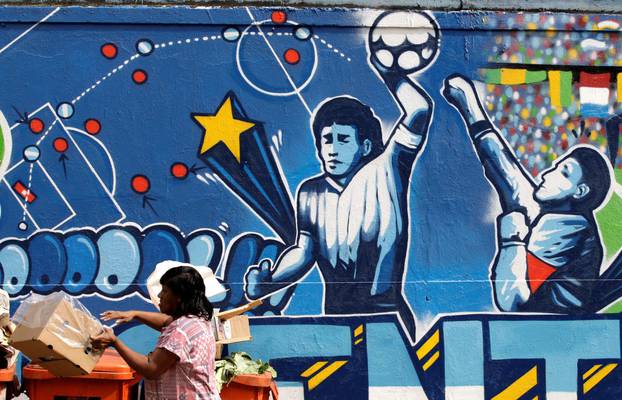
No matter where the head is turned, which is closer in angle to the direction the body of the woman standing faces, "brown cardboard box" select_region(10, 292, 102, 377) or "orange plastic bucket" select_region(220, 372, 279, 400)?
the brown cardboard box

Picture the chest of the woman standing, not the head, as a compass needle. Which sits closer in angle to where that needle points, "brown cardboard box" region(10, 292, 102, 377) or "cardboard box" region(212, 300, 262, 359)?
the brown cardboard box

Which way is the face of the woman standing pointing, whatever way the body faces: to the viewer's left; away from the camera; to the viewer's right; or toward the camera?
to the viewer's left

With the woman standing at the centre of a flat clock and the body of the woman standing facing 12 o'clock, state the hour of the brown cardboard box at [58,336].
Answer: The brown cardboard box is roughly at 1 o'clock from the woman standing.

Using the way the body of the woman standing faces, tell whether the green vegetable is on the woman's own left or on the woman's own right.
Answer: on the woman's own right

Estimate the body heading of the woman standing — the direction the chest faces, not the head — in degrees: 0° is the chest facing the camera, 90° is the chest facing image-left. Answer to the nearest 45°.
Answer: approximately 90°
